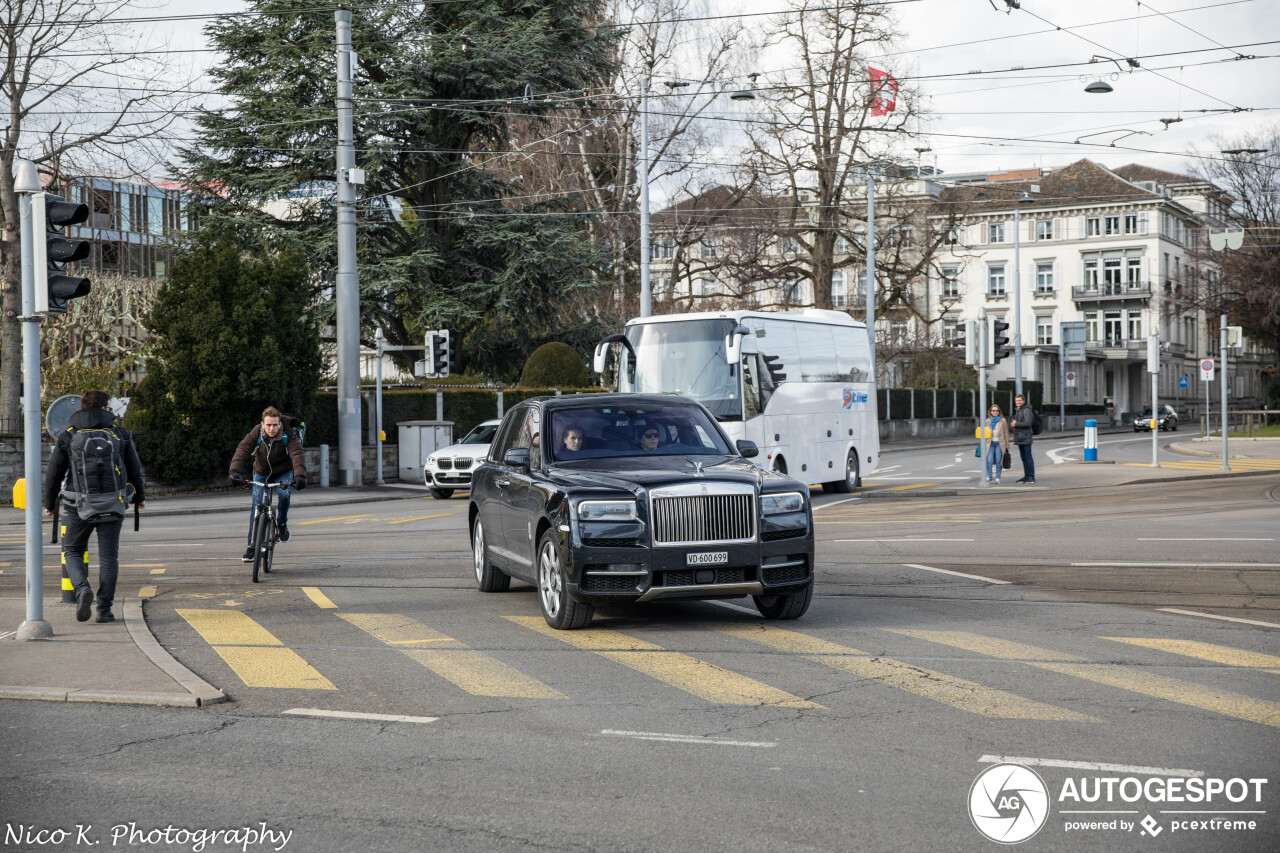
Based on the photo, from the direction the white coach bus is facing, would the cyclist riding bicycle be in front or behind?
in front

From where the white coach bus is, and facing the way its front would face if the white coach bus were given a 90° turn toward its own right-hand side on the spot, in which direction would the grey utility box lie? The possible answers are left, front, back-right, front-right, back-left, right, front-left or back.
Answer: front

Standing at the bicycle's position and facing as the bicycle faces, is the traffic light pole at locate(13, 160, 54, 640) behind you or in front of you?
in front

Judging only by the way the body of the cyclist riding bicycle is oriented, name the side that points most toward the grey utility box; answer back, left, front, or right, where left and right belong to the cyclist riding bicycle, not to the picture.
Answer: back

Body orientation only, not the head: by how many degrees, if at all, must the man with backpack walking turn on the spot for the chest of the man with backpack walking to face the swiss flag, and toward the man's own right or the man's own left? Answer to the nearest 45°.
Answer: approximately 45° to the man's own right

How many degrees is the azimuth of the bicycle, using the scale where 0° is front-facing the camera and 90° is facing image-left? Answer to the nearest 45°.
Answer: approximately 0°

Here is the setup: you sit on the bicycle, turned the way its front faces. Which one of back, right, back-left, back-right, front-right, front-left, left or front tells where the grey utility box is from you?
back

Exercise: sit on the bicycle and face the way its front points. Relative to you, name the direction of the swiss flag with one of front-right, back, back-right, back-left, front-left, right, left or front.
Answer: back-left

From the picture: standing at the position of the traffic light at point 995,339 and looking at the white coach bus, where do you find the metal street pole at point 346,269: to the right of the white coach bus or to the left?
right
